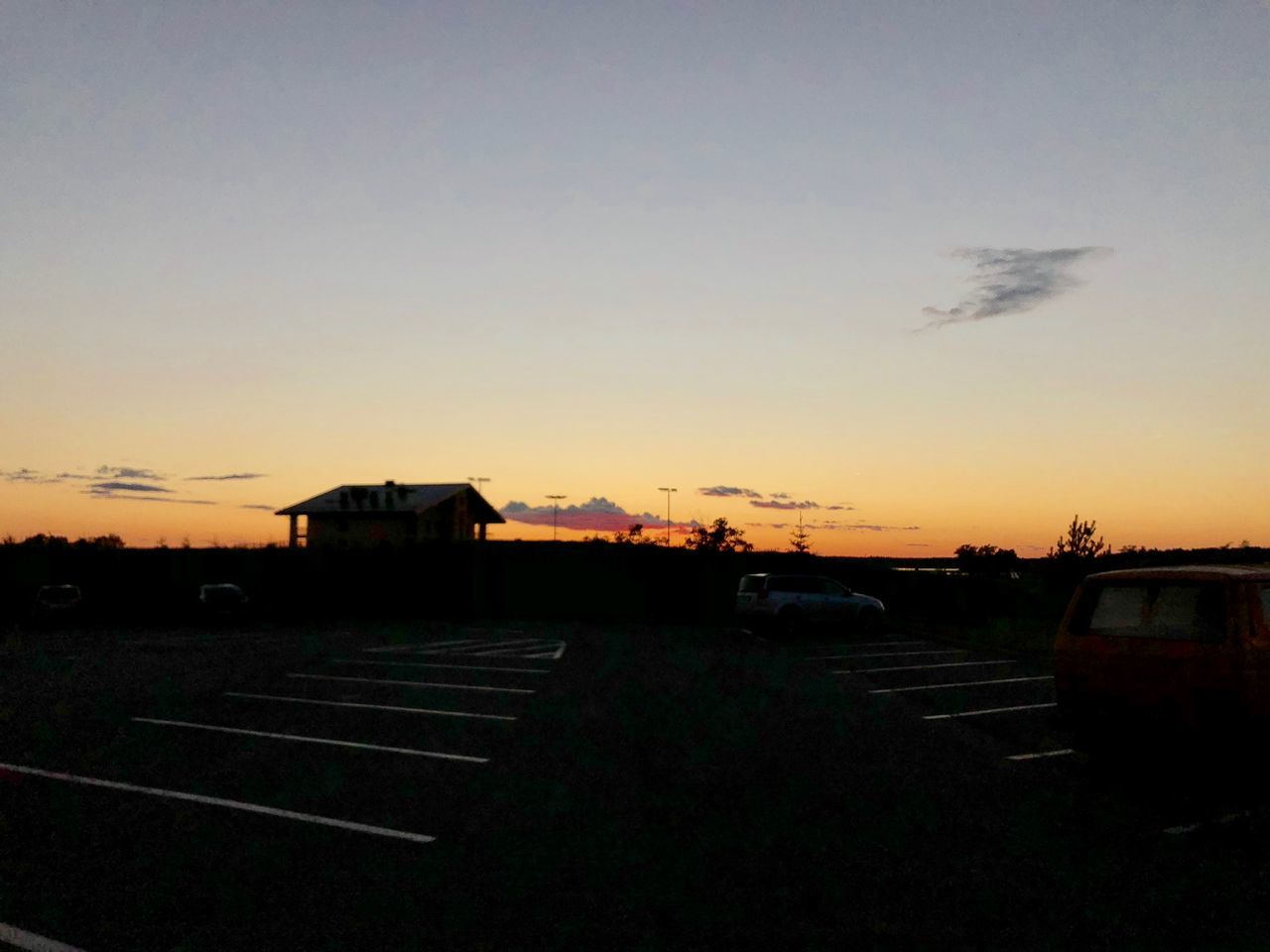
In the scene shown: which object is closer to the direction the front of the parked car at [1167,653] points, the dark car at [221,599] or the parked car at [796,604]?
the parked car

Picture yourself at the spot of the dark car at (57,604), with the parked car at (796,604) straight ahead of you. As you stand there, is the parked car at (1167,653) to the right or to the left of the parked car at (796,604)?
right

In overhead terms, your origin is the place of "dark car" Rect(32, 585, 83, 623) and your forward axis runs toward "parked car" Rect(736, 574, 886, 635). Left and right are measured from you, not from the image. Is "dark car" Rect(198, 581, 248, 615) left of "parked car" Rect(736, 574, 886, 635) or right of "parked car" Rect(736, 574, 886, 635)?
left

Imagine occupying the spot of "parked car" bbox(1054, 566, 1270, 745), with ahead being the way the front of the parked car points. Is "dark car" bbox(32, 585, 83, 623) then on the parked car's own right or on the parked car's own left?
on the parked car's own left

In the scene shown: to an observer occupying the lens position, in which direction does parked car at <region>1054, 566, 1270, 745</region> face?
facing away from the viewer and to the right of the viewer

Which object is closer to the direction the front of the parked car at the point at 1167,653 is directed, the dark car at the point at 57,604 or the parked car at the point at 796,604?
the parked car

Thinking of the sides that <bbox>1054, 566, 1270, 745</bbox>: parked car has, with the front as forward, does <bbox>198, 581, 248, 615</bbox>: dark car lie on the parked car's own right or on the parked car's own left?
on the parked car's own left

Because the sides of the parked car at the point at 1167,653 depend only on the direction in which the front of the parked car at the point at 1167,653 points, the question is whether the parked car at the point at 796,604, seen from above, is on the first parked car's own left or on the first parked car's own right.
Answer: on the first parked car's own left
